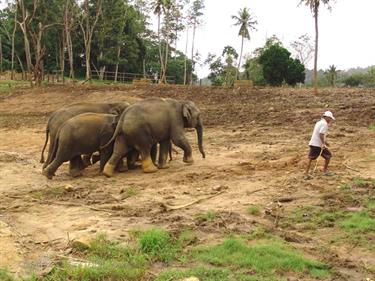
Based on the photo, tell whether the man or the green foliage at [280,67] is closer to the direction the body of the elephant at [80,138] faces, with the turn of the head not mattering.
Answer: the man

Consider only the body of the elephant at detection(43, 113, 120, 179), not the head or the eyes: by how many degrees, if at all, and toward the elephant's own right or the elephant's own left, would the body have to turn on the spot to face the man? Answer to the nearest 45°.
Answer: approximately 45° to the elephant's own right

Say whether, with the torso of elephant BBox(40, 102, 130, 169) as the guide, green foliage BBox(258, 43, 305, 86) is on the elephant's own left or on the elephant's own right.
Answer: on the elephant's own left

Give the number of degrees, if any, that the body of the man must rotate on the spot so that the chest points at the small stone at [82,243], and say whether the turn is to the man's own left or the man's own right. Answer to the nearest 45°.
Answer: approximately 135° to the man's own right

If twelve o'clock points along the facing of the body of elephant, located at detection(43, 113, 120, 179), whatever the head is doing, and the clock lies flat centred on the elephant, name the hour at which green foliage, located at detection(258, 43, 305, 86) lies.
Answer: The green foliage is roughly at 10 o'clock from the elephant.

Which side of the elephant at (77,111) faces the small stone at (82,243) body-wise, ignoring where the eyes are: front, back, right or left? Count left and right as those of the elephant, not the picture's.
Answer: right

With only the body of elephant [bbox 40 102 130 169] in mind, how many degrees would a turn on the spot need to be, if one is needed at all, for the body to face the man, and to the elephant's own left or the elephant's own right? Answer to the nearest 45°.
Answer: approximately 45° to the elephant's own right

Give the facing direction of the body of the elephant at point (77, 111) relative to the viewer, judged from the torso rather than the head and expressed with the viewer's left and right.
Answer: facing to the right of the viewer

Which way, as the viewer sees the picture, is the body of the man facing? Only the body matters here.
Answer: to the viewer's right

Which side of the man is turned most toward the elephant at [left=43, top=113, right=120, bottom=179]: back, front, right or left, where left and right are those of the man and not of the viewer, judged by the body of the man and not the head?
back

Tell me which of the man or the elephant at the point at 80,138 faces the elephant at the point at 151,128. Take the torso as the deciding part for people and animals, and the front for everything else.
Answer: the elephant at the point at 80,138

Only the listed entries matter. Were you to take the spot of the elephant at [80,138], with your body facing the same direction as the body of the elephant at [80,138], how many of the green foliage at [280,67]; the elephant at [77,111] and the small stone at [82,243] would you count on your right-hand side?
1

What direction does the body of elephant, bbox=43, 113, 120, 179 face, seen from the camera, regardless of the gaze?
to the viewer's right
